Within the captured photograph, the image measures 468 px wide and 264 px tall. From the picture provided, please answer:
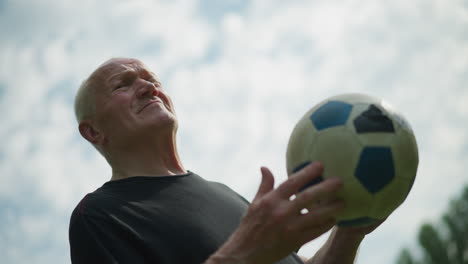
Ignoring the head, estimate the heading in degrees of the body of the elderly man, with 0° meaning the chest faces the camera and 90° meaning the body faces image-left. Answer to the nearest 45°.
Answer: approximately 315°

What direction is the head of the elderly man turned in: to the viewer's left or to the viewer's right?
to the viewer's right
